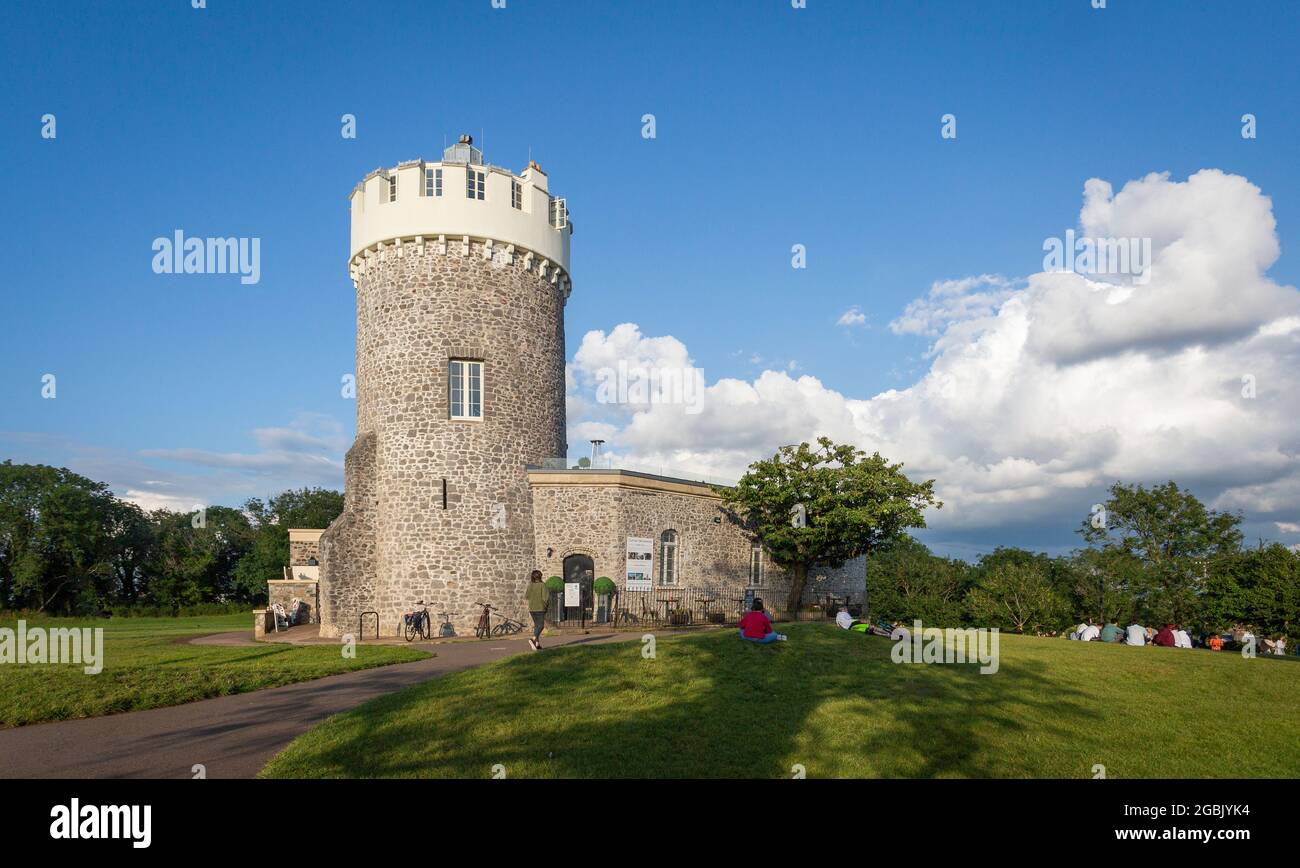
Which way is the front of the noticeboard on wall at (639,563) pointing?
toward the camera

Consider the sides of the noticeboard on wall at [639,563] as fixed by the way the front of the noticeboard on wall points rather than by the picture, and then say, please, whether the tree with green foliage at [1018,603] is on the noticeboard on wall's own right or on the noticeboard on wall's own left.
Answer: on the noticeboard on wall's own left

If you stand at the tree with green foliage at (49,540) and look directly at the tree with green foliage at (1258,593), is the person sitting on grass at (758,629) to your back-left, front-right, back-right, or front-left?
front-right

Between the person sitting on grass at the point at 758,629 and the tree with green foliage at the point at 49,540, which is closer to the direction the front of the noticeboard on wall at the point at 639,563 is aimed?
the person sitting on grass

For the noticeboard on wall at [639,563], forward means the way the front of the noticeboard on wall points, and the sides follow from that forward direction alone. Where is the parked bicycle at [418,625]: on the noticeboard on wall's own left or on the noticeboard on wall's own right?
on the noticeboard on wall's own right

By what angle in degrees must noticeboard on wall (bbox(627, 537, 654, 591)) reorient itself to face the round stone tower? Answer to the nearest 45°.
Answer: approximately 90° to its right
